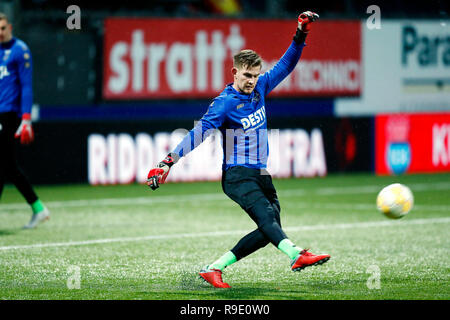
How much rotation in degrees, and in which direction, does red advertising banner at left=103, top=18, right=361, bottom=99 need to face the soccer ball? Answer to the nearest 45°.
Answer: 0° — it already faces it

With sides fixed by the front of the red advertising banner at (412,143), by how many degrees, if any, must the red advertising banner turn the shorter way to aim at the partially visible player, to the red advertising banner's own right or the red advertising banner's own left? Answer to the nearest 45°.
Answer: approximately 45° to the red advertising banner's own right

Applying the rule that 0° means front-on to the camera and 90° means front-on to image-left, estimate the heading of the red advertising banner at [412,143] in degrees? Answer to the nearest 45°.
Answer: approximately 0°

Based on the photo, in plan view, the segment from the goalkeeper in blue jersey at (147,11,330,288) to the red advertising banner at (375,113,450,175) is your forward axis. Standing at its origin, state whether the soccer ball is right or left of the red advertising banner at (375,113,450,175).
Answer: right

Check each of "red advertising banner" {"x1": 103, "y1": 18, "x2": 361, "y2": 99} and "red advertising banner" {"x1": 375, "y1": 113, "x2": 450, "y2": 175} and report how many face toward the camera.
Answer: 2

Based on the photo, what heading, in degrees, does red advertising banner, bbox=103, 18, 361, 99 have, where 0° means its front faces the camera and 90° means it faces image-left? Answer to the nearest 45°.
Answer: approximately 0°

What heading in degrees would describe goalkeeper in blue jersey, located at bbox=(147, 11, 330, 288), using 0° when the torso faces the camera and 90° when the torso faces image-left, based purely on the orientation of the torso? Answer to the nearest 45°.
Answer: approximately 315°

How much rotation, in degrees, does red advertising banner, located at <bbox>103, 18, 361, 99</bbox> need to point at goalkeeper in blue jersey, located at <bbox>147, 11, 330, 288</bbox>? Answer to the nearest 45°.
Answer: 0° — it already faces them
